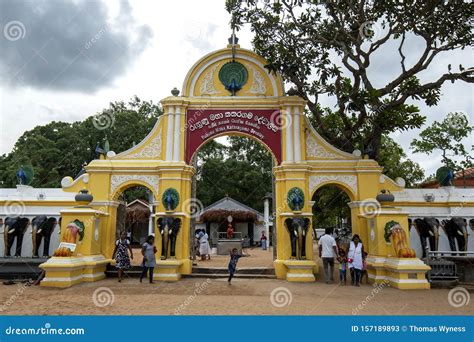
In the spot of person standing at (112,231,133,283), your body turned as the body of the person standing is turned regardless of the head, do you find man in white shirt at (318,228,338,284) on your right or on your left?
on your left

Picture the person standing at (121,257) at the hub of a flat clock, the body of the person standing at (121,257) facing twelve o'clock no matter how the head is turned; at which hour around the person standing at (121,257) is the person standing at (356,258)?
the person standing at (356,258) is roughly at 10 o'clock from the person standing at (121,257).

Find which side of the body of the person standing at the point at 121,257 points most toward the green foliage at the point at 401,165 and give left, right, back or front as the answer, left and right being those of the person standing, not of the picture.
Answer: left

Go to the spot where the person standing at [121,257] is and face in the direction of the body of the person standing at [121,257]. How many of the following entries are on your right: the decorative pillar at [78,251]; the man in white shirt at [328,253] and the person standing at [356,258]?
1

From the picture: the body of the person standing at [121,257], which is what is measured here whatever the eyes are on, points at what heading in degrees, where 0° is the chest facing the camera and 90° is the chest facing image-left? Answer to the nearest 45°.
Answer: approximately 0°
